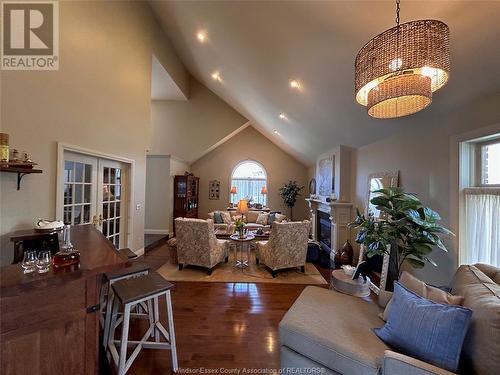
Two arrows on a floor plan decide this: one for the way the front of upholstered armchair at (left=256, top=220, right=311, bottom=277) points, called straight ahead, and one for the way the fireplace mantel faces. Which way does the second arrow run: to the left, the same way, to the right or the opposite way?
to the left

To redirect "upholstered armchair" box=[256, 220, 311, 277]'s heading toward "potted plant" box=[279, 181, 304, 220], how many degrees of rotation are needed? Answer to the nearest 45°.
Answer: approximately 45° to its right

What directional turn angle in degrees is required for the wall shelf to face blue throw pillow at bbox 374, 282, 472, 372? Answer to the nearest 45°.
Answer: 0° — it already faces it

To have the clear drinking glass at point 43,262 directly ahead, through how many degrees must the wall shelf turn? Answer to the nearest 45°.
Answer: approximately 45° to its right

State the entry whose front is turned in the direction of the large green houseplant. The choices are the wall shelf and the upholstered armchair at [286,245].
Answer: the wall shelf

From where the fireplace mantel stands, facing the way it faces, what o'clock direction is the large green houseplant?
The large green houseplant is roughly at 10 o'clock from the fireplace mantel.

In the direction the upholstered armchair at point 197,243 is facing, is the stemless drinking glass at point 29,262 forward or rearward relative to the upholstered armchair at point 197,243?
rearward

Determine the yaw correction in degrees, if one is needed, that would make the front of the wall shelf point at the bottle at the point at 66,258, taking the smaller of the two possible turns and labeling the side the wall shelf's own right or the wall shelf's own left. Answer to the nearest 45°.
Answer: approximately 45° to the wall shelf's own right

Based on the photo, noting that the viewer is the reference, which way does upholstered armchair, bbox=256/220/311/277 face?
facing away from the viewer and to the left of the viewer

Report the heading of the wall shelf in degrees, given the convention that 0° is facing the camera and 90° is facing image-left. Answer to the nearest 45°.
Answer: approximately 315°

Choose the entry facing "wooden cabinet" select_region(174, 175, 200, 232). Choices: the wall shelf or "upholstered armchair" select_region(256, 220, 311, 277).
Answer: the upholstered armchair
